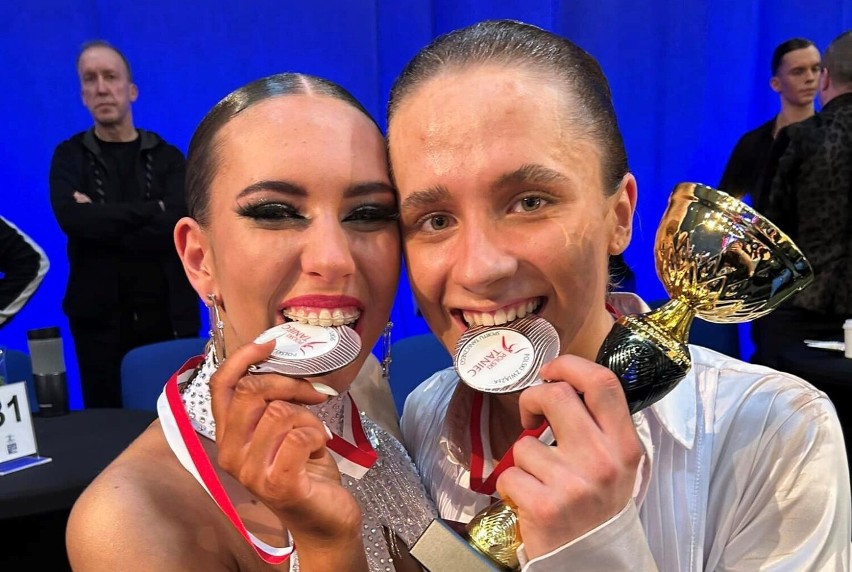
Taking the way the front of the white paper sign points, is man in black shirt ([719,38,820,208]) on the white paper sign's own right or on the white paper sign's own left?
on the white paper sign's own left

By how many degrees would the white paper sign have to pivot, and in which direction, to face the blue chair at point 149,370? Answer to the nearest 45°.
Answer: approximately 135° to its left

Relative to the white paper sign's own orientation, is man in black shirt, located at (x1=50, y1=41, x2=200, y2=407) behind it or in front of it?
behind

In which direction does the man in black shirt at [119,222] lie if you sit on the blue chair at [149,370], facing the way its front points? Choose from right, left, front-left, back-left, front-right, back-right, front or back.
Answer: back

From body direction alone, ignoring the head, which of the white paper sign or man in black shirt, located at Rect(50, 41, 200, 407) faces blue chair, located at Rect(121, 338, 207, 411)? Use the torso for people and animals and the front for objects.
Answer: the man in black shirt

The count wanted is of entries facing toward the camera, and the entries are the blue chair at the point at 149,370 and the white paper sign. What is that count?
2

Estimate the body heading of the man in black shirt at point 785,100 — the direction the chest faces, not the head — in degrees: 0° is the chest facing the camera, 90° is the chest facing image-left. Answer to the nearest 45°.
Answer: approximately 315°

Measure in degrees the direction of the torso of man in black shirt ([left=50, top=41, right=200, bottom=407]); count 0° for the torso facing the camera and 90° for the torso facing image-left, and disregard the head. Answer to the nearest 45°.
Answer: approximately 0°

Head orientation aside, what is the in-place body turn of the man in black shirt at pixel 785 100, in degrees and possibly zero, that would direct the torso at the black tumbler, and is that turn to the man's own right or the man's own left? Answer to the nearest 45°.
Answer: approximately 90° to the man's own right
